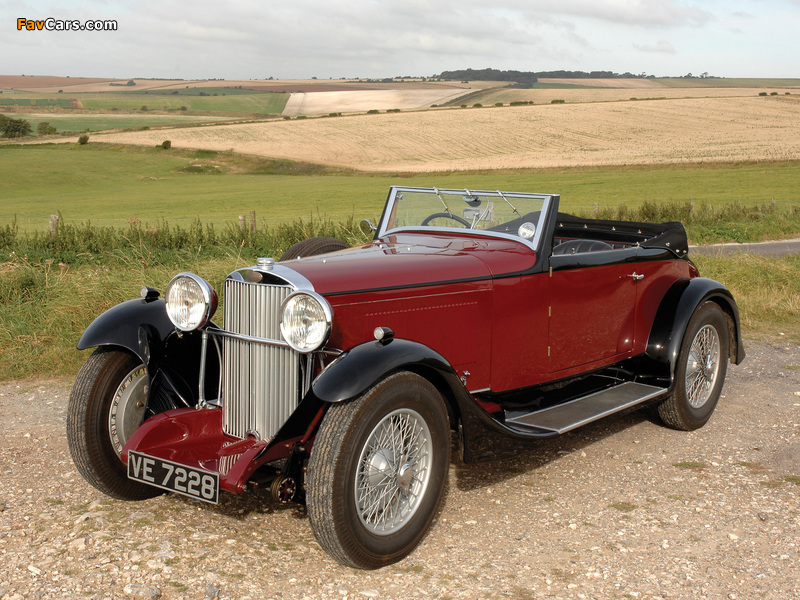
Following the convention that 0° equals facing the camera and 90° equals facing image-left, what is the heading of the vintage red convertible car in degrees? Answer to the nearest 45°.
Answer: approximately 45°

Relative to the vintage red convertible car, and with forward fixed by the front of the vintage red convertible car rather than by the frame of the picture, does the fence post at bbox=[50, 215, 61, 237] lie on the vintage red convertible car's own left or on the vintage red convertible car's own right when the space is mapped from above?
on the vintage red convertible car's own right
